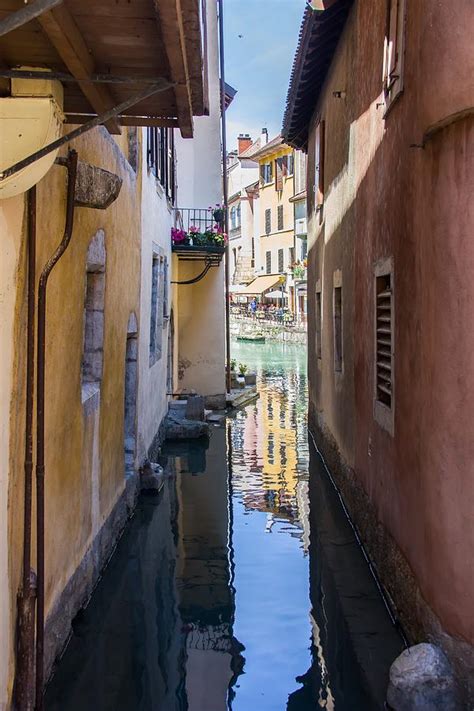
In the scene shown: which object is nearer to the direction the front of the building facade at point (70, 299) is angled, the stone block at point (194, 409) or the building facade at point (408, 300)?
the building facade

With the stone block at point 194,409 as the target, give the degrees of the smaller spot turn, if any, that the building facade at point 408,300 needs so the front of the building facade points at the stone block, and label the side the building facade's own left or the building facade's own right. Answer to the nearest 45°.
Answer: approximately 90° to the building facade's own right

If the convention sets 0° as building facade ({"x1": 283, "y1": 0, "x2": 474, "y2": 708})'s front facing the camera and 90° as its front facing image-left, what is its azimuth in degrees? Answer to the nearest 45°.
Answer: approximately 90°

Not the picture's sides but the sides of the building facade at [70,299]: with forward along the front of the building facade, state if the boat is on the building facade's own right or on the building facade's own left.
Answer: on the building facade's own left

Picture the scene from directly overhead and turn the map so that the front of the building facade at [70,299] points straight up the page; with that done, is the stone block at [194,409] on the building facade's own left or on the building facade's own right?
on the building facade's own left

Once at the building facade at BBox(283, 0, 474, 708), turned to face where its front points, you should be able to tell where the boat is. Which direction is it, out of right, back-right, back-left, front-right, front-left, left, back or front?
right

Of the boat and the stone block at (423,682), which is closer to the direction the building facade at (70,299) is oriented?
the stone block

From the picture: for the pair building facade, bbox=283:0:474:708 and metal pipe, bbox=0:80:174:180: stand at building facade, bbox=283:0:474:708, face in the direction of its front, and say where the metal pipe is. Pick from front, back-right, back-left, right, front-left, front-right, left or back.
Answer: front-left

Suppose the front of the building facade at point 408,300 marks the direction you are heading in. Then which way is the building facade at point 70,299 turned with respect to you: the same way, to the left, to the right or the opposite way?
the opposite way

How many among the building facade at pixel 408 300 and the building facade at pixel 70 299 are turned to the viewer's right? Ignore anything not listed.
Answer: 1

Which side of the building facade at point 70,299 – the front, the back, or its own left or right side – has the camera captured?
right
